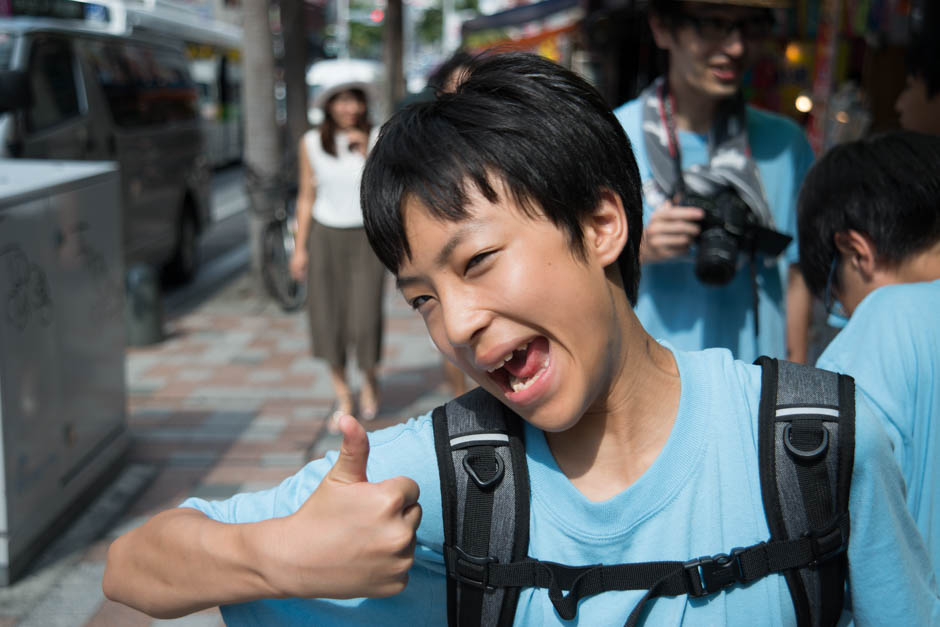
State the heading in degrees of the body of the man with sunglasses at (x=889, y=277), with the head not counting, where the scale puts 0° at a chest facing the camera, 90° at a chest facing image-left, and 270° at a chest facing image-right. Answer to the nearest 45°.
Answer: approximately 135°

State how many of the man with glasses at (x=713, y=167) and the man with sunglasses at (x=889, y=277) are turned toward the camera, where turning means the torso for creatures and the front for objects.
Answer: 1

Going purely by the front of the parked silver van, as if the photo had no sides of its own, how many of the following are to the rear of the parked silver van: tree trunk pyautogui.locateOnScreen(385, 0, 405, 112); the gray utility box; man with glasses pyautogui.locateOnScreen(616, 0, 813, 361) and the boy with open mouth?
1

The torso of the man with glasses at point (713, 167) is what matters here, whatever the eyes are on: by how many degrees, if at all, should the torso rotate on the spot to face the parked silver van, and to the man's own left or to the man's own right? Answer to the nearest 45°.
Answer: approximately 135° to the man's own right

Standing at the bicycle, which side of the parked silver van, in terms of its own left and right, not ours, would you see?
left

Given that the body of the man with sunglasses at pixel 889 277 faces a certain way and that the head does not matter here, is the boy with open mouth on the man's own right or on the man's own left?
on the man's own left

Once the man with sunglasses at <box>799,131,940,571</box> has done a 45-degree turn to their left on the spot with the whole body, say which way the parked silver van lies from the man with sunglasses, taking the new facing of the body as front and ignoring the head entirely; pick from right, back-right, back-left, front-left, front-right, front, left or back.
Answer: front-right

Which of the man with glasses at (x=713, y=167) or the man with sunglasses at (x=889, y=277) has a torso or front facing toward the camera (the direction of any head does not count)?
the man with glasses at (x=713, y=167)

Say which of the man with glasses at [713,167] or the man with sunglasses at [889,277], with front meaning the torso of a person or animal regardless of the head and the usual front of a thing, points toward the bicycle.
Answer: the man with sunglasses at [889,277]

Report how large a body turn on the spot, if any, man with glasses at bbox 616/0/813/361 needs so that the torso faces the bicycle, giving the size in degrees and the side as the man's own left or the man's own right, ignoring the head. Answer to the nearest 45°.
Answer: approximately 135° to the man's own right

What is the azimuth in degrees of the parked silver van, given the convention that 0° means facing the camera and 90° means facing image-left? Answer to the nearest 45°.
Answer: approximately 45°

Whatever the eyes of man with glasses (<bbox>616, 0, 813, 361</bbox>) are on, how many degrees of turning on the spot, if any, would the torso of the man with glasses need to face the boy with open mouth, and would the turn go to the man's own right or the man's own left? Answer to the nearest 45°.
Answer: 0° — they already face them

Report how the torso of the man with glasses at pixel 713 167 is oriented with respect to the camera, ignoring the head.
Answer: toward the camera

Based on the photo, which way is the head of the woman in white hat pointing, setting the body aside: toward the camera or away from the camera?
toward the camera

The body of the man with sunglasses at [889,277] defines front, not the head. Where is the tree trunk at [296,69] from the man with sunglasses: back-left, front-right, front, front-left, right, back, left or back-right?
front

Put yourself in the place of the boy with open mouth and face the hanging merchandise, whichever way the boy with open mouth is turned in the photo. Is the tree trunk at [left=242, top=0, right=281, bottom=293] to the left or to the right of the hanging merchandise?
left
